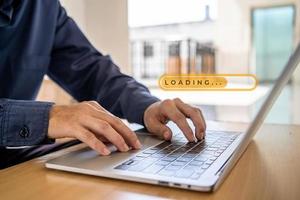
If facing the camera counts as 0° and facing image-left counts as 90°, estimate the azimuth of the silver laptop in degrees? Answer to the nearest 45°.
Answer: approximately 90°
